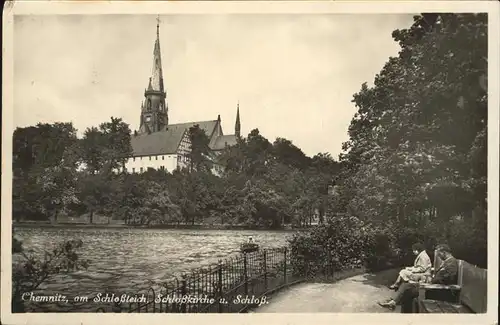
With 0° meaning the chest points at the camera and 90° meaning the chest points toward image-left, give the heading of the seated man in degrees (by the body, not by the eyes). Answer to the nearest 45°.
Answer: approximately 90°

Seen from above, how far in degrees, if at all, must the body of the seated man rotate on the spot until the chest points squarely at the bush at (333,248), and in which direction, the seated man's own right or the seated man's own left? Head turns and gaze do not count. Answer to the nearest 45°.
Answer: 0° — they already face it

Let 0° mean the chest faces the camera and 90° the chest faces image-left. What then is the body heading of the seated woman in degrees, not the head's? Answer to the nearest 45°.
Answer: approximately 90°
